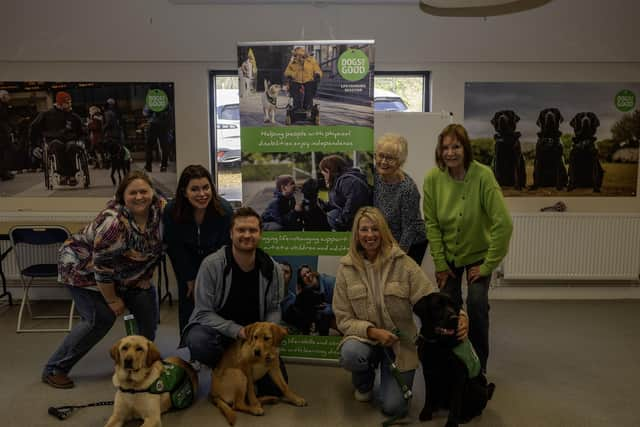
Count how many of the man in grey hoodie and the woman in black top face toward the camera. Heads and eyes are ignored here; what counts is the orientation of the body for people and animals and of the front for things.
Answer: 2

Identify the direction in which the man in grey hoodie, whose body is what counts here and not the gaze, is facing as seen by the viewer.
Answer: toward the camera

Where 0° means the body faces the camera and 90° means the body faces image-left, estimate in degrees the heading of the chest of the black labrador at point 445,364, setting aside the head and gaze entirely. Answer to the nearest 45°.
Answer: approximately 45°

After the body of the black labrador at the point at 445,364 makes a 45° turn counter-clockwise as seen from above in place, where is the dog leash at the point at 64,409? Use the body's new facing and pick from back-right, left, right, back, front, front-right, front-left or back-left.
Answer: right

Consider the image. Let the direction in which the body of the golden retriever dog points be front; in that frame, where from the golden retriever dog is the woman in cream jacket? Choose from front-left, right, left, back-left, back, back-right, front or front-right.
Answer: front-left

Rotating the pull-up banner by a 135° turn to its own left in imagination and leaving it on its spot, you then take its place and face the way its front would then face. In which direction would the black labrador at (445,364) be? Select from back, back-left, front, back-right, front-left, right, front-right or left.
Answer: right

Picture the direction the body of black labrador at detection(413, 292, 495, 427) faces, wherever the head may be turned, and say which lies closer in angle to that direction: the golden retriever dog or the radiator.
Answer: the golden retriever dog

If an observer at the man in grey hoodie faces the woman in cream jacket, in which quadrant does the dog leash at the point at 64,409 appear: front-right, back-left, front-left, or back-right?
back-right

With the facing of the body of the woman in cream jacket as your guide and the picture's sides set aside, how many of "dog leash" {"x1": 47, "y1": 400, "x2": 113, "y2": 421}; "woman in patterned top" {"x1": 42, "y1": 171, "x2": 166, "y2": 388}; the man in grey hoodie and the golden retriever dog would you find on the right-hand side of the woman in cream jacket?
4

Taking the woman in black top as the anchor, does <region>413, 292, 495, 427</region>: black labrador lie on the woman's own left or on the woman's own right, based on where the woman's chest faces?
on the woman's own left

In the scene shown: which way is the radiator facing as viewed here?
toward the camera

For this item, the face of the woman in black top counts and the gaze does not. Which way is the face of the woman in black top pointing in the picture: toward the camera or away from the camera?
toward the camera

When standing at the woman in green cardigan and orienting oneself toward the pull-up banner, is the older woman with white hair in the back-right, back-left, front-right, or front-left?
front-right
